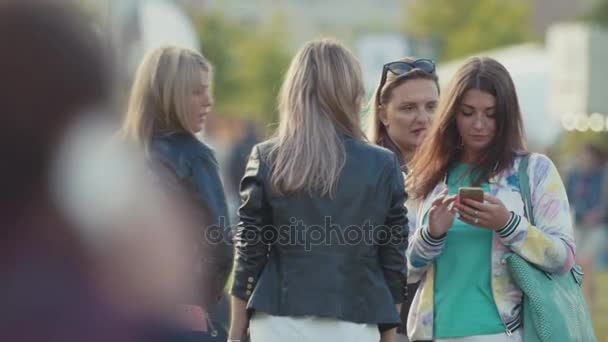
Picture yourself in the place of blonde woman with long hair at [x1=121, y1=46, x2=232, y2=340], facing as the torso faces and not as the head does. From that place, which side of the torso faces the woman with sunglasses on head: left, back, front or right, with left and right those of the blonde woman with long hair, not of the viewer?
front

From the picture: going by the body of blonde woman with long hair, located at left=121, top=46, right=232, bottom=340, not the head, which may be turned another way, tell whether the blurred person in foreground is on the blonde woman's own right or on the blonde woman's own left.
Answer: on the blonde woman's own right

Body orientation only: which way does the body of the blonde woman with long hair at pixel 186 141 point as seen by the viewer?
to the viewer's right

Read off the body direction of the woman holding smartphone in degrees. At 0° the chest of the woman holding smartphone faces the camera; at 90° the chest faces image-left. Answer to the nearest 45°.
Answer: approximately 0°

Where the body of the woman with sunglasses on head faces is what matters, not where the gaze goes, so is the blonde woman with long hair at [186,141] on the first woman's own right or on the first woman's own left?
on the first woman's own right

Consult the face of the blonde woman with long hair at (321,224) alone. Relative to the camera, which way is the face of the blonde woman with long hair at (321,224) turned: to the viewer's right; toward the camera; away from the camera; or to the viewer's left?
away from the camera

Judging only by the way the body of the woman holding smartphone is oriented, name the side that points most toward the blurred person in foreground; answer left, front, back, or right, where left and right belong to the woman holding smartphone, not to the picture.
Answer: front

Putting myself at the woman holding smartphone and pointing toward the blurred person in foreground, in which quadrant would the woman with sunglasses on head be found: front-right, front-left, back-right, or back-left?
back-right

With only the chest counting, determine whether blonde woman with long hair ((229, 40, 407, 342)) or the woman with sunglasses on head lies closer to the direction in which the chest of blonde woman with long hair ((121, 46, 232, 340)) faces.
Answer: the woman with sunglasses on head

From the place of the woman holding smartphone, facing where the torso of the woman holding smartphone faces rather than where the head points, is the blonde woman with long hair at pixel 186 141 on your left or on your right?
on your right

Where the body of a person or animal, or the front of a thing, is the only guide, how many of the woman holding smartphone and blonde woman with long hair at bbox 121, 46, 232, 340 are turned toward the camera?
1

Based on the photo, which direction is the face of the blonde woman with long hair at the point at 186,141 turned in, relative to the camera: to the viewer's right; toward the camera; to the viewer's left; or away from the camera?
to the viewer's right

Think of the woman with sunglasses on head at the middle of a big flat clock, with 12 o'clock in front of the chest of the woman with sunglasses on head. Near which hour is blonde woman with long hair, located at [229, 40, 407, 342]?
The blonde woman with long hair is roughly at 2 o'clock from the woman with sunglasses on head.

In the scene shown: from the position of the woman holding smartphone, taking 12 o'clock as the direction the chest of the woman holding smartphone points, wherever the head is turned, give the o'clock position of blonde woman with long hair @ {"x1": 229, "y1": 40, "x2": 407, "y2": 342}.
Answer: The blonde woman with long hair is roughly at 2 o'clock from the woman holding smartphone.
